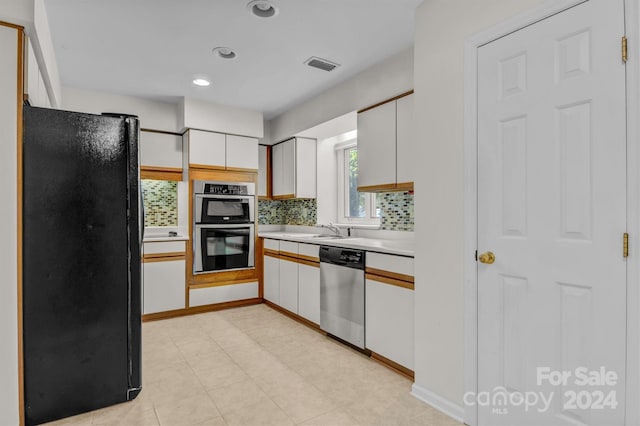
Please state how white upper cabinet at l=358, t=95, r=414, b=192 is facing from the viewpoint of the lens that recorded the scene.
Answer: facing the viewer and to the left of the viewer

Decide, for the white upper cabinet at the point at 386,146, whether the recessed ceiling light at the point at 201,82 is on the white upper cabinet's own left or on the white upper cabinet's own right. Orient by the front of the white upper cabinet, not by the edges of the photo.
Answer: on the white upper cabinet's own right

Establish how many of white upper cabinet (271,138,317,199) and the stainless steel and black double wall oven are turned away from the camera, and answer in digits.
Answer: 0

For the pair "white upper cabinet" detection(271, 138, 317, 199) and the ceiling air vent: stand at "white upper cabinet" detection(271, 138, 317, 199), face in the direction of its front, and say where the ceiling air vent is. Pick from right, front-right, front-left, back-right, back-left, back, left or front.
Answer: front-left

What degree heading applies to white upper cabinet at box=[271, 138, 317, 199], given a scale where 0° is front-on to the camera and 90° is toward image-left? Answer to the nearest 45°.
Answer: approximately 45°

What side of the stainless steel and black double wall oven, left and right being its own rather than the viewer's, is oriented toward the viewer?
front

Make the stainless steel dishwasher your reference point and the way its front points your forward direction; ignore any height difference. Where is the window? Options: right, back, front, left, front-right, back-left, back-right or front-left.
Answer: back-right

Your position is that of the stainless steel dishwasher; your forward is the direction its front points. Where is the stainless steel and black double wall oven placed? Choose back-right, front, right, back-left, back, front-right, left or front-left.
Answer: right
